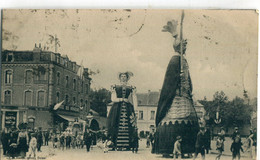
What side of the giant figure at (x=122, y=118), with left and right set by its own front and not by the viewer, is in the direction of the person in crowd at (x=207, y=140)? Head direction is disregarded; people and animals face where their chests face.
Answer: left

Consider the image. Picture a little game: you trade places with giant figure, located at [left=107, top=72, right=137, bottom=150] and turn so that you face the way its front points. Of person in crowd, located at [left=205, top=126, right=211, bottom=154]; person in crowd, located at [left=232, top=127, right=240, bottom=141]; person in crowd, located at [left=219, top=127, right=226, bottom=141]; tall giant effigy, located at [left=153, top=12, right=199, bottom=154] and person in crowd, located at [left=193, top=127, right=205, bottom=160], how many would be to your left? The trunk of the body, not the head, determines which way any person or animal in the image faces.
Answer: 5

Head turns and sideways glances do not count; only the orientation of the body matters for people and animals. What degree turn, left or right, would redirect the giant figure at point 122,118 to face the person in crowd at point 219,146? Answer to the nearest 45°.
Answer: approximately 90° to its left
